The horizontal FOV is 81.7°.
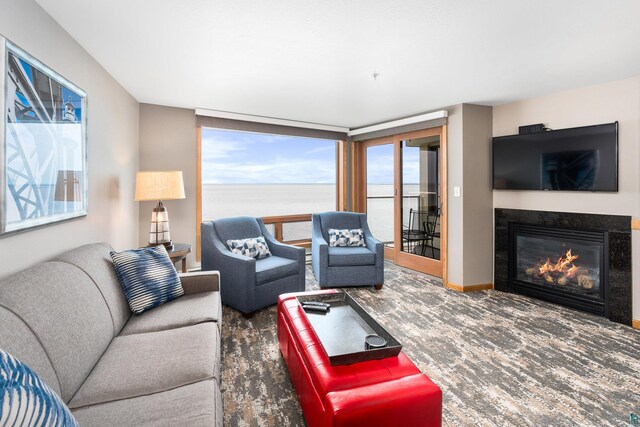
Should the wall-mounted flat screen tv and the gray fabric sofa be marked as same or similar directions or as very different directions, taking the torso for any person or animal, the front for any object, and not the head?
very different directions

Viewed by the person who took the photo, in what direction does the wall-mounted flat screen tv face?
facing the viewer and to the left of the viewer

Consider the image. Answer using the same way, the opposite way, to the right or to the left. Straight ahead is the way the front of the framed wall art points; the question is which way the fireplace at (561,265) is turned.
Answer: the opposite way

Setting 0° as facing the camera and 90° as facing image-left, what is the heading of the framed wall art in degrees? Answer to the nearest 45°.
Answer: approximately 315°

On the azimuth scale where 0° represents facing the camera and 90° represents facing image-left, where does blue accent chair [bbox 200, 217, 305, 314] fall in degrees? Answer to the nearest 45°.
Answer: approximately 315°

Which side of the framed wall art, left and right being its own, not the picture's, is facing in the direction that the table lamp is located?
left

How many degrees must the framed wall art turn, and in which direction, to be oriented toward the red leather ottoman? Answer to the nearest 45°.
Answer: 0° — it already faces it

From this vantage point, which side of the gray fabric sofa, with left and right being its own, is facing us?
right

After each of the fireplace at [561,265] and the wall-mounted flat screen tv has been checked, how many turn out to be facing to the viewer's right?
0

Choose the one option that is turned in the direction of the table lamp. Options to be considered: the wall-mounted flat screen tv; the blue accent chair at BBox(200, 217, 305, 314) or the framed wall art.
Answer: the wall-mounted flat screen tv

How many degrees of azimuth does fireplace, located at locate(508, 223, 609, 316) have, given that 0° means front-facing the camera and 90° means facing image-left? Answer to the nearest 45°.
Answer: approximately 45°

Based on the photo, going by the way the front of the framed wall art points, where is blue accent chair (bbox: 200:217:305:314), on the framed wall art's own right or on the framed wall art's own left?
on the framed wall art's own left
